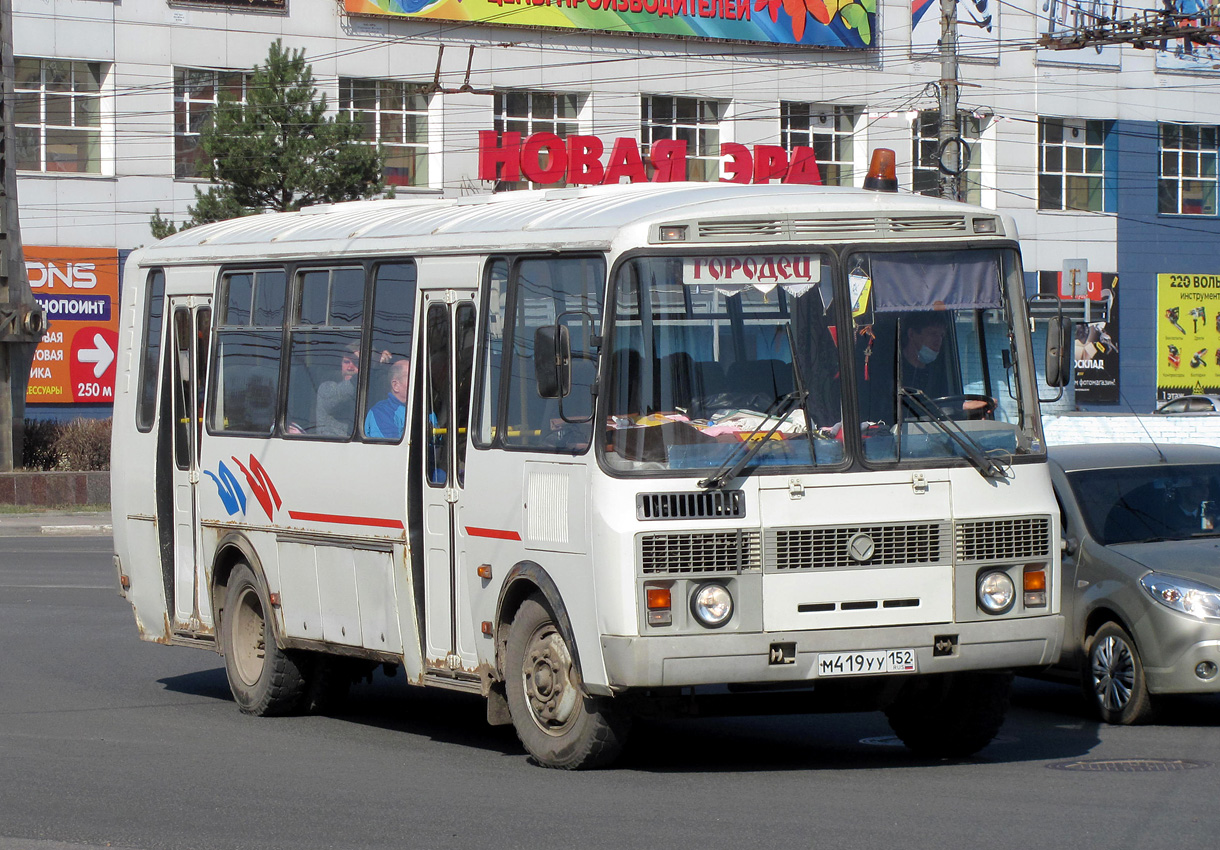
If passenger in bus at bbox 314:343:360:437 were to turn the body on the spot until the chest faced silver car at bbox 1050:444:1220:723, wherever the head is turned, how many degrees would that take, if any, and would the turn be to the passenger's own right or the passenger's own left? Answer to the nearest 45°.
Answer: approximately 45° to the passenger's own left

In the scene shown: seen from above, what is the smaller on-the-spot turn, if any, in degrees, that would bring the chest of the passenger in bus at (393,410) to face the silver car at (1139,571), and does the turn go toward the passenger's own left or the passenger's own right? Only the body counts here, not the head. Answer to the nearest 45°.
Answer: approximately 45° to the passenger's own left

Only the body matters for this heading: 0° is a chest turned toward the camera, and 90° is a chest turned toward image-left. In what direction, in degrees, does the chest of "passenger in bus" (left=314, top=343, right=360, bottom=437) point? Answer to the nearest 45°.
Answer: approximately 315°

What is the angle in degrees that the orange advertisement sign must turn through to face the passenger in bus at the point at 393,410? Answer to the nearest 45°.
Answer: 0° — it already faces them

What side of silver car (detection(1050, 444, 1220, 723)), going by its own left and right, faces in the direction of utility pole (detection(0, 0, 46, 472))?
back

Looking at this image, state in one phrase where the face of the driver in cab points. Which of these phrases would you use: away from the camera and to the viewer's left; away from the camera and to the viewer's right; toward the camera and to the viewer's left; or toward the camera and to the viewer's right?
toward the camera and to the viewer's right

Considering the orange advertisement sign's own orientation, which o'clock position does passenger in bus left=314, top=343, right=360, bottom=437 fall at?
The passenger in bus is roughly at 12 o'clock from the orange advertisement sign.

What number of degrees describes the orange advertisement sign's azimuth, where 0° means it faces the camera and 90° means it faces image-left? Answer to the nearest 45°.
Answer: approximately 0°

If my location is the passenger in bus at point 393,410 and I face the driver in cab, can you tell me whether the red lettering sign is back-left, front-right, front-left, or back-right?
back-left
